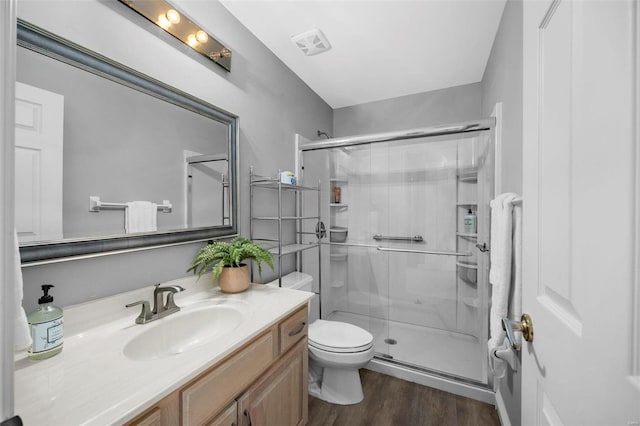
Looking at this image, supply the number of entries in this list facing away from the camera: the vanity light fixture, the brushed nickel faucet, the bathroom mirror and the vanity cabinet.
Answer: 0

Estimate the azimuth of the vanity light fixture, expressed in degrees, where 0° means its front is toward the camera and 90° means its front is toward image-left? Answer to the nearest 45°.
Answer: approximately 315°

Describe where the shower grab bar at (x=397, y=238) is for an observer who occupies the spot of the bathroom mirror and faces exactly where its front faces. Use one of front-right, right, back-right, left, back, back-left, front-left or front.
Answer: front-left

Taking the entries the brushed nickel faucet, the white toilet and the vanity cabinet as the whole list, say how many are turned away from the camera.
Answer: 0

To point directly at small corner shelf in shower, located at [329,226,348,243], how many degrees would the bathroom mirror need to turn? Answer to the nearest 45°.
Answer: approximately 45° to its left

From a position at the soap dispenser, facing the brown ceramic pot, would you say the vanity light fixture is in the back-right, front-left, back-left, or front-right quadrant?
front-left

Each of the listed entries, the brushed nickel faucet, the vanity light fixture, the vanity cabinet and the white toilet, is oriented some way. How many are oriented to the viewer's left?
0

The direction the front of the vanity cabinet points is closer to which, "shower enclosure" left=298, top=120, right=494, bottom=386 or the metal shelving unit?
the shower enclosure

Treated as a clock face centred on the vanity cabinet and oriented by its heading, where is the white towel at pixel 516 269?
The white towel is roughly at 11 o'clock from the vanity cabinet.

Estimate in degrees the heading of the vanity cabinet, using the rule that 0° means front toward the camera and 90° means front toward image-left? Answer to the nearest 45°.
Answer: approximately 315°

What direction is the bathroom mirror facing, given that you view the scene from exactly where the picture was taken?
facing the viewer and to the right of the viewer

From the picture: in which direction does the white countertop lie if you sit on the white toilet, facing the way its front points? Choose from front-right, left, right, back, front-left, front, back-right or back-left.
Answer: right
